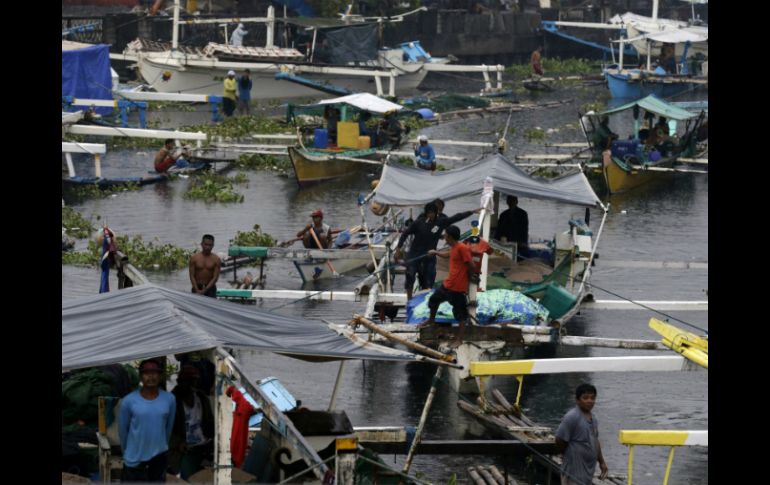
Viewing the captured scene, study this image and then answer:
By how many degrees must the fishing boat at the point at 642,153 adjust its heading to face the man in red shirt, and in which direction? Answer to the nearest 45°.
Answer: approximately 45° to its left

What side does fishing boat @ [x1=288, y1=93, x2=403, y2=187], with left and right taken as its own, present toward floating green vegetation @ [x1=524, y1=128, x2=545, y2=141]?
back

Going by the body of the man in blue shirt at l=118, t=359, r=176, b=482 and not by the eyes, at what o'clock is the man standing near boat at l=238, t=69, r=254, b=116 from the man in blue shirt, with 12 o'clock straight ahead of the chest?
The man standing near boat is roughly at 6 o'clock from the man in blue shirt.

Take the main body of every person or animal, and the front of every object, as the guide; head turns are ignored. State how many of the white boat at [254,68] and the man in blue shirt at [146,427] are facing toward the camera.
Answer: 1

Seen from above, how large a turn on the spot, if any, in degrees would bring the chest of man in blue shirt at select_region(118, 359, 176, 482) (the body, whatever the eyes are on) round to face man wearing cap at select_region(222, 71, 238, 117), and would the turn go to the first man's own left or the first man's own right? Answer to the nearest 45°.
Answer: approximately 180°

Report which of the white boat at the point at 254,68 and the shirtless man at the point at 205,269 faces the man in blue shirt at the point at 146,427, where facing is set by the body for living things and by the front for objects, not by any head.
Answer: the shirtless man

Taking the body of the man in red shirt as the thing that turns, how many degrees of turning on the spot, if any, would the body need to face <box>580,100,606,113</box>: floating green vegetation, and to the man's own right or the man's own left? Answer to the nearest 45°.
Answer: approximately 135° to the man's own right

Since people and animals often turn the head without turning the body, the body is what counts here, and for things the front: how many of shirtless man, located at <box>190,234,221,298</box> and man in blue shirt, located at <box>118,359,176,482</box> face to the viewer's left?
0

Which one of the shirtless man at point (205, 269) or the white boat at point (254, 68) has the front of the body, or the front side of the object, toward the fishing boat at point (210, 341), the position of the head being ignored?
the shirtless man

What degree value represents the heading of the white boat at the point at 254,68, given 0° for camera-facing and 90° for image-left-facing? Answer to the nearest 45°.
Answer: approximately 90°
